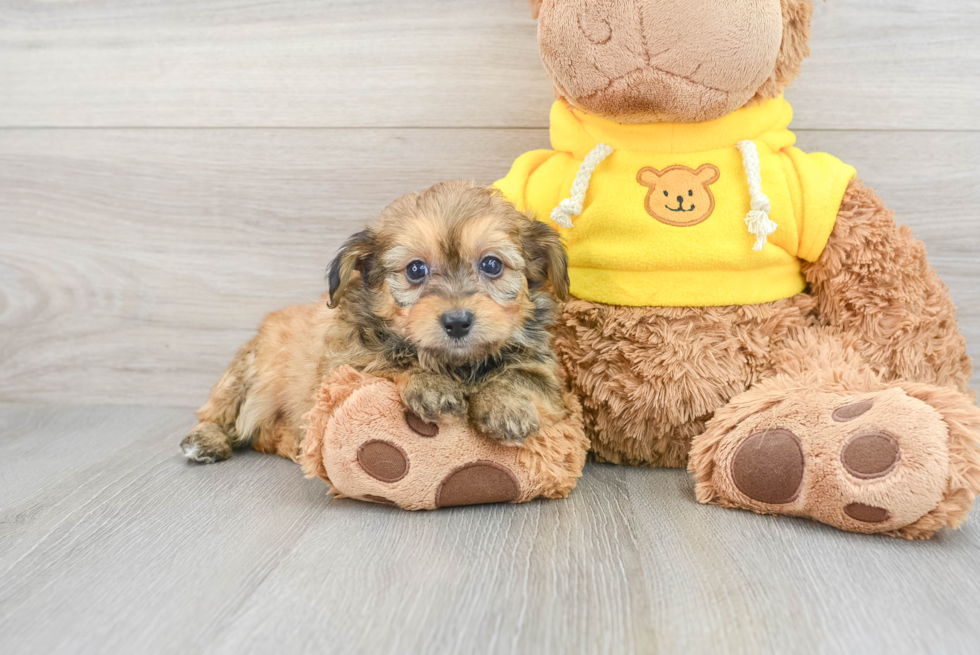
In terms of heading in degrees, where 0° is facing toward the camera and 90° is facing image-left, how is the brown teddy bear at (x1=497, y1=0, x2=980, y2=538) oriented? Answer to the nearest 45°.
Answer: approximately 0°
